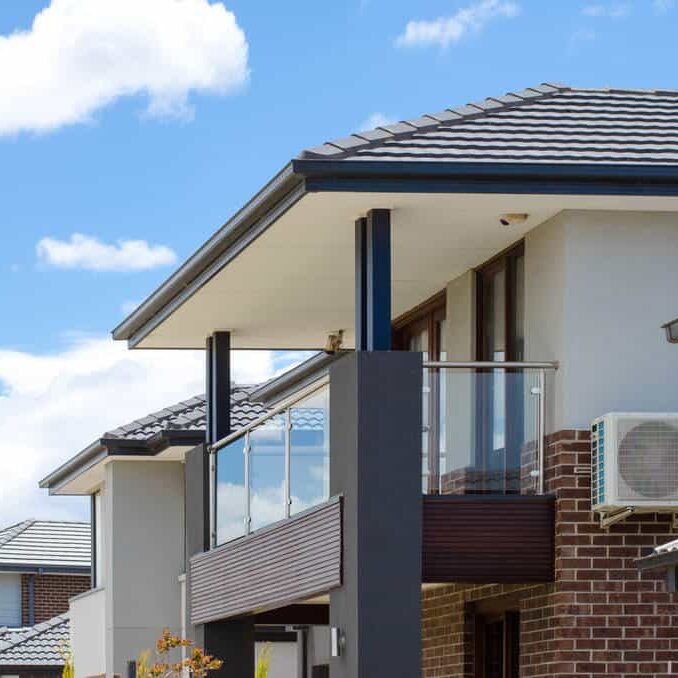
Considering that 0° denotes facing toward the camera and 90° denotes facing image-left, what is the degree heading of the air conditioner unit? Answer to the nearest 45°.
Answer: approximately 0°

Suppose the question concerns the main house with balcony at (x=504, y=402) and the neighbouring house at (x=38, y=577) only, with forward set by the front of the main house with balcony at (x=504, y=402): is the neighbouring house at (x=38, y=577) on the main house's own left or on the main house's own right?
on the main house's own right

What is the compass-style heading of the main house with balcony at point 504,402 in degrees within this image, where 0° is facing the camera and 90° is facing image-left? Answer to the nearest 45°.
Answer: approximately 45°
